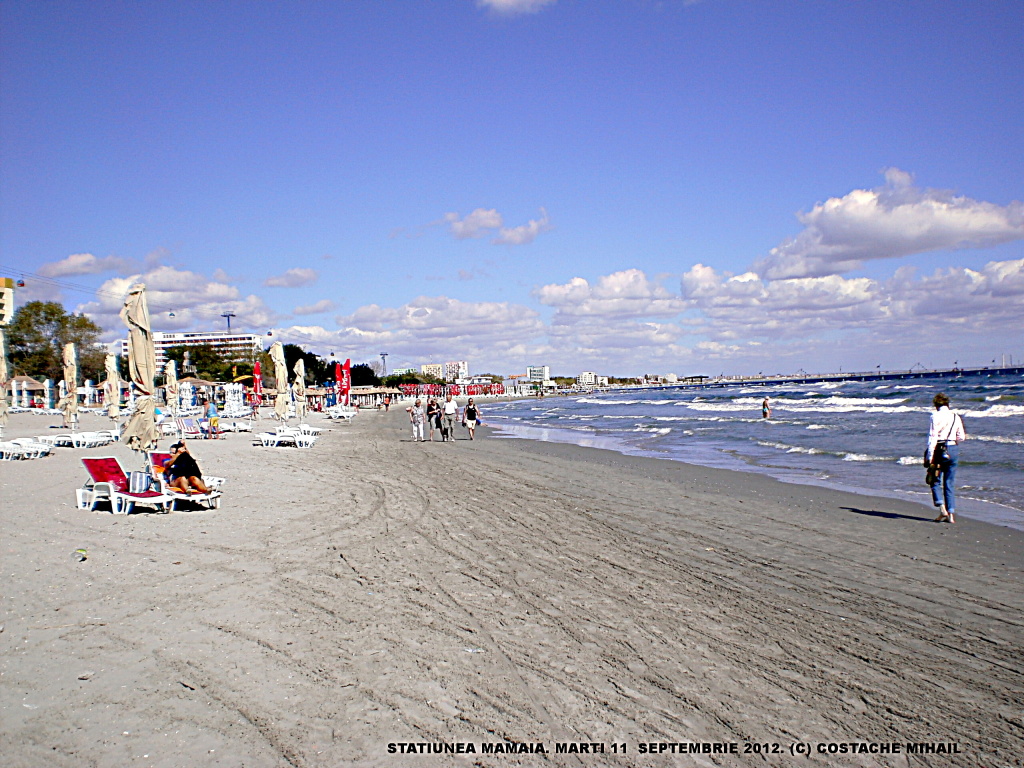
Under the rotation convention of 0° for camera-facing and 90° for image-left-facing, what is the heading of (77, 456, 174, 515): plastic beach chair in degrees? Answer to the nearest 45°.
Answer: approximately 315°

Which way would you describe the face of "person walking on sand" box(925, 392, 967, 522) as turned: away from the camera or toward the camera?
away from the camera

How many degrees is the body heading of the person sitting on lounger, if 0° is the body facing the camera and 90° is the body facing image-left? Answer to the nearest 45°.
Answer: approximately 315°

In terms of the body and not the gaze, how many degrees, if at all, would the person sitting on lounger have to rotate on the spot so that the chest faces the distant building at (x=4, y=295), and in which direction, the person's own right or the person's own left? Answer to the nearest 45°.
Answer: approximately 135° to the person's own left

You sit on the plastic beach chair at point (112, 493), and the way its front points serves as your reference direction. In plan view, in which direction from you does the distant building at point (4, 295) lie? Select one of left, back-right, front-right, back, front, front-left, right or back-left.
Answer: back-left

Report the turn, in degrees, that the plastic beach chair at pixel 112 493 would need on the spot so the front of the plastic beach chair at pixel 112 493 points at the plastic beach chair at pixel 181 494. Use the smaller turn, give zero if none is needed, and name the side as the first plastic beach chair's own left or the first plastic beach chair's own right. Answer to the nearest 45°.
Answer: approximately 45° to the first plastic beach chair's own left
